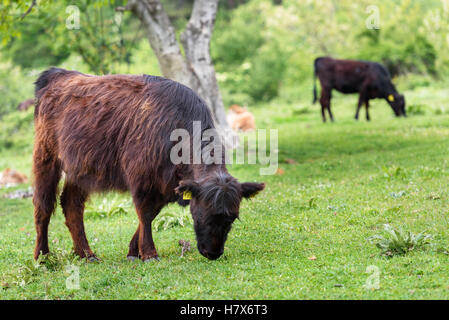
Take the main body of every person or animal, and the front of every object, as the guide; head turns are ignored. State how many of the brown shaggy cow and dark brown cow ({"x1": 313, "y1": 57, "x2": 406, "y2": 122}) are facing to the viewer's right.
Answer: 2

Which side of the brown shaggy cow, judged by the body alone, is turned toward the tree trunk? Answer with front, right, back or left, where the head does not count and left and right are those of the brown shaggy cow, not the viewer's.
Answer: left

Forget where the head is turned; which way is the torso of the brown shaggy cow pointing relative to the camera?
to the viewer's right

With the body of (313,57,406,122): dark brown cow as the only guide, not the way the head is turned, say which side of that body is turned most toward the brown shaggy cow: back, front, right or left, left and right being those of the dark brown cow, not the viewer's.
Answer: right

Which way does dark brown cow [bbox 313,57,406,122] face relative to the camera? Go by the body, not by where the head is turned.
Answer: to the viewer's right

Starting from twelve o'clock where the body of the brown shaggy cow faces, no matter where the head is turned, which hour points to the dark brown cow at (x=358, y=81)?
The dark brown cow is roughly at 10 o'clock from the brown shaggy cow.

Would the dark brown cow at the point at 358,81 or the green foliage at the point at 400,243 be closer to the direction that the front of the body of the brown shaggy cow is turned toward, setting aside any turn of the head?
the green foliage
